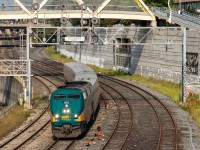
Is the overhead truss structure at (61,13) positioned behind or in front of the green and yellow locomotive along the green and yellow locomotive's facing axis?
behind

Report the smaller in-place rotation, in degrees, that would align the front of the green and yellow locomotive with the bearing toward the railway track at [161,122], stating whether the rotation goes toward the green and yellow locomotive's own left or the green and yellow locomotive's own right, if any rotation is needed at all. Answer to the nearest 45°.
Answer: approximately 135° to the green and yellow locomotive's own left

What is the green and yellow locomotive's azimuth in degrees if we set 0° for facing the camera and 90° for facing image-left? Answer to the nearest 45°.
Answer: approximately 0°
